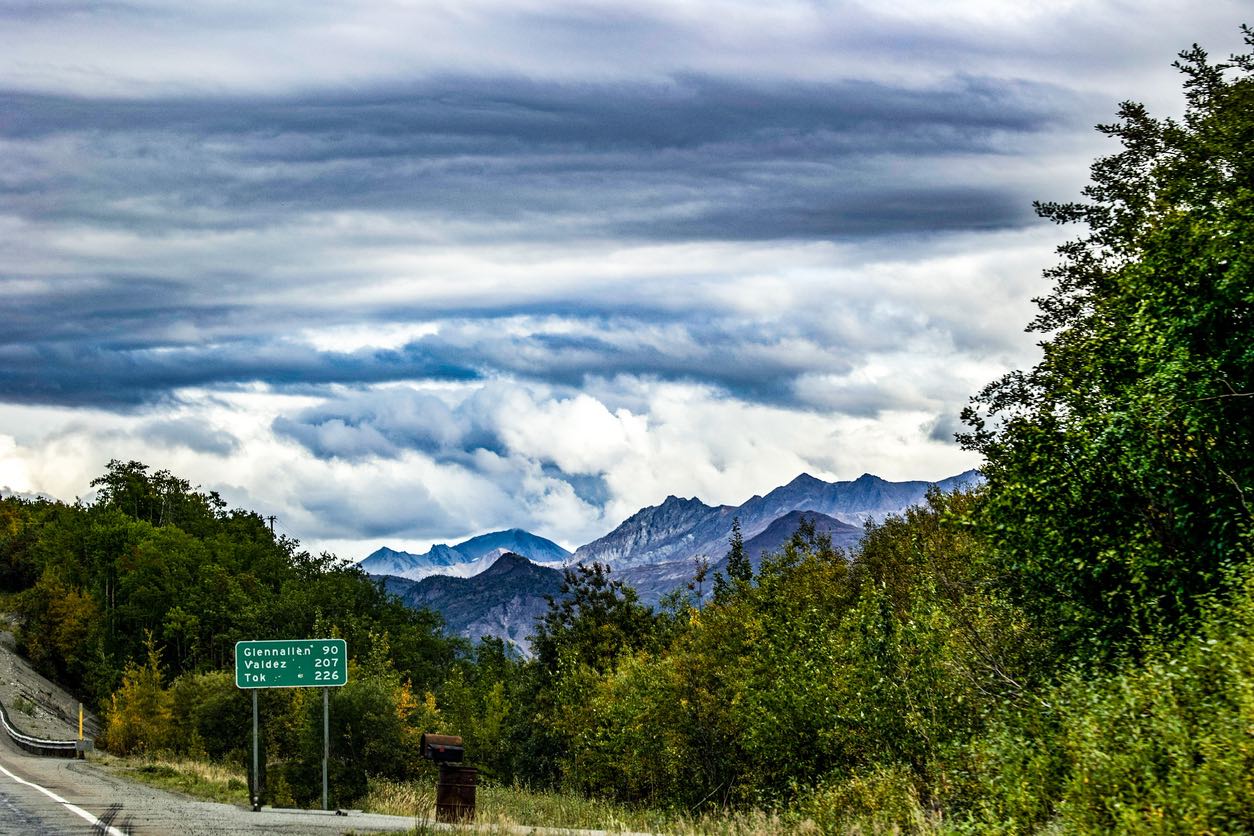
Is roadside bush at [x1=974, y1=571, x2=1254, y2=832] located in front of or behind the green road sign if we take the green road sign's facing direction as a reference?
in front

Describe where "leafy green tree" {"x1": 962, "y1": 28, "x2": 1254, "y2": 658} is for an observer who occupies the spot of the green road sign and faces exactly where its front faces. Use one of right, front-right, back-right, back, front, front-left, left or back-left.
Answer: front-left

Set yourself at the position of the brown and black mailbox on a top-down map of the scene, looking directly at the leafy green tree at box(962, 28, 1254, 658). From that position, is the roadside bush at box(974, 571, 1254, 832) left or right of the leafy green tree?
right

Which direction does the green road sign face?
toward the camera

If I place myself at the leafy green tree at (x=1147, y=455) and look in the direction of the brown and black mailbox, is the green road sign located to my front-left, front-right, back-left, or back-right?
front-right

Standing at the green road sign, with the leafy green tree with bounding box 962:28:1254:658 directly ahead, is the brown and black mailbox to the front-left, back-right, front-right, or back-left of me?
front-right
